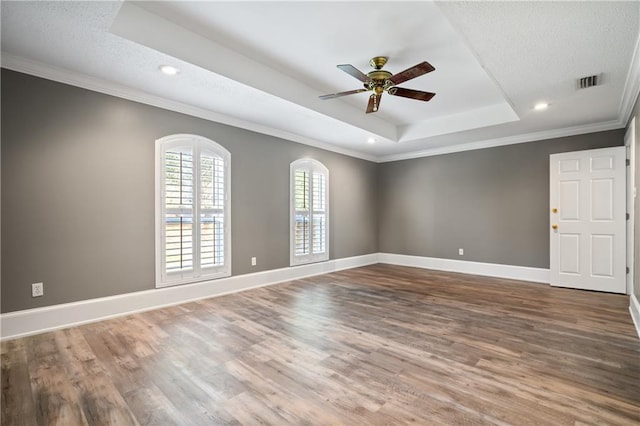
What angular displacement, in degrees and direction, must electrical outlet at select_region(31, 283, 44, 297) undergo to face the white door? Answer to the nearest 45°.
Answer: approximately 45° to its left

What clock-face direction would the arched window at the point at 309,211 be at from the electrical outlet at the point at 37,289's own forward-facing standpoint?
The arched window is roughly at 9 o'clock from the electrical outlet.

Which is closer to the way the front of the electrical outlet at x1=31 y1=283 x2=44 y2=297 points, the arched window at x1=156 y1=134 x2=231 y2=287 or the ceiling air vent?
the ceiling air vent

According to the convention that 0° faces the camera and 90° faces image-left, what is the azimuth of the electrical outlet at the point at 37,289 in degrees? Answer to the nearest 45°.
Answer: approximately 0°

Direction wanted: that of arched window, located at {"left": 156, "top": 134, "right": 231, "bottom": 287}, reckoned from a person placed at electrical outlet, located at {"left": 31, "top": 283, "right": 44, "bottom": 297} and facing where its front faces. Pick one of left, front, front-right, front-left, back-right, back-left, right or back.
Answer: left

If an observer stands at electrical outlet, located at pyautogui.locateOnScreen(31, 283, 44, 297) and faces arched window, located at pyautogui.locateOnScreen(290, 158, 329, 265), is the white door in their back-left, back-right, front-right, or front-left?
front-right

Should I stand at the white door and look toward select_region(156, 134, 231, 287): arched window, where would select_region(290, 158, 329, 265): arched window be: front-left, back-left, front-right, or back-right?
front-right

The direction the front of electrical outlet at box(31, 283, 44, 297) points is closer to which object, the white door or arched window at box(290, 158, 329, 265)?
the white door

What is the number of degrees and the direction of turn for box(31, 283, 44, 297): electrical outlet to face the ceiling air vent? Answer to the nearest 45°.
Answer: approximately 45° to its left

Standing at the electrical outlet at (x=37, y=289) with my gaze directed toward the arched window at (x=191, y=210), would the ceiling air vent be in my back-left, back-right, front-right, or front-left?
front-right
